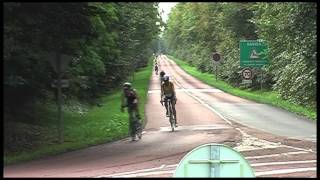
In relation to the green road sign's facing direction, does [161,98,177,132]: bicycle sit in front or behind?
in front

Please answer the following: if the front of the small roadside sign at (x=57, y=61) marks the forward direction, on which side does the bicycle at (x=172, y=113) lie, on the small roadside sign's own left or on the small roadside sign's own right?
on the small roadside sign's own right

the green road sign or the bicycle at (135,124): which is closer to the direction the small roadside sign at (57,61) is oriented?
the green road sign

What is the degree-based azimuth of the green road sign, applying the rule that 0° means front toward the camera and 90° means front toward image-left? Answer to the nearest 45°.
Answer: approximately 0°

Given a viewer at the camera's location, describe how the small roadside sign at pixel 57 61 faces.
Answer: facing away from the viewer

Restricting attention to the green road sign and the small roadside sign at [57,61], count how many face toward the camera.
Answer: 1
